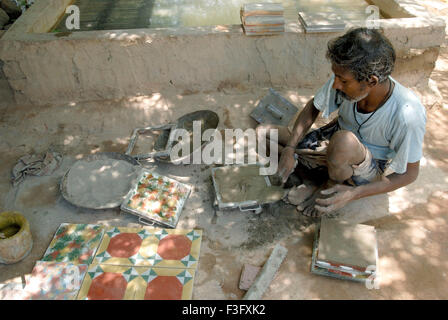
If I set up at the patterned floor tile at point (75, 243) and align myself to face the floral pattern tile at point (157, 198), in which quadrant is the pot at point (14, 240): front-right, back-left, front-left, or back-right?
back-left

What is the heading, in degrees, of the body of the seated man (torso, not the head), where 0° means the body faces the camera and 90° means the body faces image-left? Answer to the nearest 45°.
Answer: approximately 45°

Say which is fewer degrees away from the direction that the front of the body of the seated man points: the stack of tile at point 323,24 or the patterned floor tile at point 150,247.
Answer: the patterned floor tile

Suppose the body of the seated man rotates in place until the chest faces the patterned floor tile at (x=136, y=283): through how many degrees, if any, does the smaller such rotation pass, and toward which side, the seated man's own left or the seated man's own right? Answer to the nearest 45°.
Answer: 0° — they already face it

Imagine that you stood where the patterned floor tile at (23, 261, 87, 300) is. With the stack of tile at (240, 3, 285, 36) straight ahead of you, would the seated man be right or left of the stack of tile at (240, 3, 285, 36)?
right

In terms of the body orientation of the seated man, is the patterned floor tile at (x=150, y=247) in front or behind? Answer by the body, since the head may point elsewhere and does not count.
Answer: in front

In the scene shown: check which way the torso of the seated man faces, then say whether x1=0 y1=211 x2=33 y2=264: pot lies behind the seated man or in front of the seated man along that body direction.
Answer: in front

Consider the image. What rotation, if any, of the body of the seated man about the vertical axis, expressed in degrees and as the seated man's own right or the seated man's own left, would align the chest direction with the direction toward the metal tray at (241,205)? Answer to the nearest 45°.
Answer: approximately 45° to the seated man's own right

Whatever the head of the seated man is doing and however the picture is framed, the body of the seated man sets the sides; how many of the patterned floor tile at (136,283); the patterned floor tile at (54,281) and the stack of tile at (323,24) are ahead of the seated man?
2

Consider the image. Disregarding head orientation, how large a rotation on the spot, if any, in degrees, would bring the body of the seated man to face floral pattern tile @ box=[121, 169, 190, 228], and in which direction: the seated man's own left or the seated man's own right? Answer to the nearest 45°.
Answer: approximately 45° to the seated man's own right

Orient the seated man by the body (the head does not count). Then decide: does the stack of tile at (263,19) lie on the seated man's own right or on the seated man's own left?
on the seated man's own right

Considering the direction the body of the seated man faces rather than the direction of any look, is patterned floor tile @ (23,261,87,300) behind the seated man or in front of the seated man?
in front
